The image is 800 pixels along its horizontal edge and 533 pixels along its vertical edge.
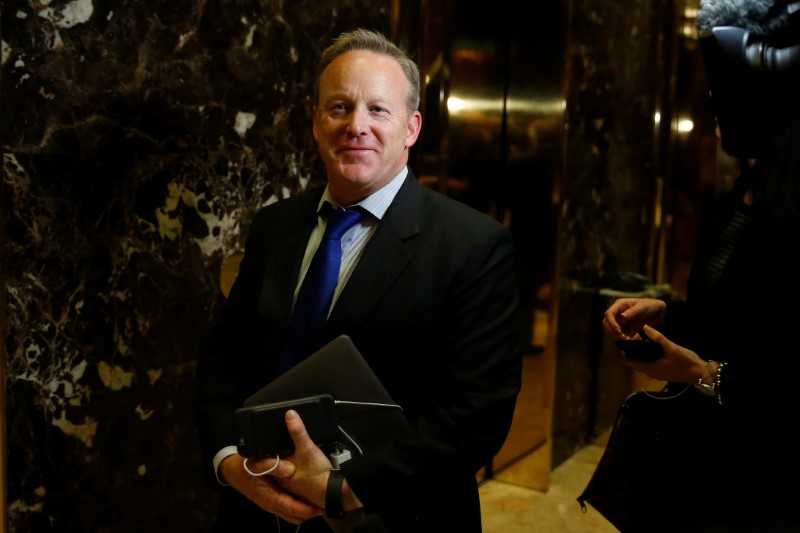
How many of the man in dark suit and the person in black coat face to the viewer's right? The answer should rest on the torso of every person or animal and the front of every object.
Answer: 0

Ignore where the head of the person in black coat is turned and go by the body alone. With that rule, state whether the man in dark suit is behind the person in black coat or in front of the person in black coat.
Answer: in front

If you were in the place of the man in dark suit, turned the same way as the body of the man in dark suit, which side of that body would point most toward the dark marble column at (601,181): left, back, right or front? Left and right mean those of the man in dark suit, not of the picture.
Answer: back

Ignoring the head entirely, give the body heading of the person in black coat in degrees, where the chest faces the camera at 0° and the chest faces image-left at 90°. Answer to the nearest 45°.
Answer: approximately 90°

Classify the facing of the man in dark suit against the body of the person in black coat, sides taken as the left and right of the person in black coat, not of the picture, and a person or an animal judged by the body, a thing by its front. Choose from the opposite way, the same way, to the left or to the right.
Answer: to the left

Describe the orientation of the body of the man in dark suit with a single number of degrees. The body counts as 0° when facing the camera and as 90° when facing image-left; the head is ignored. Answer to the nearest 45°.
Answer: approximately 45°
